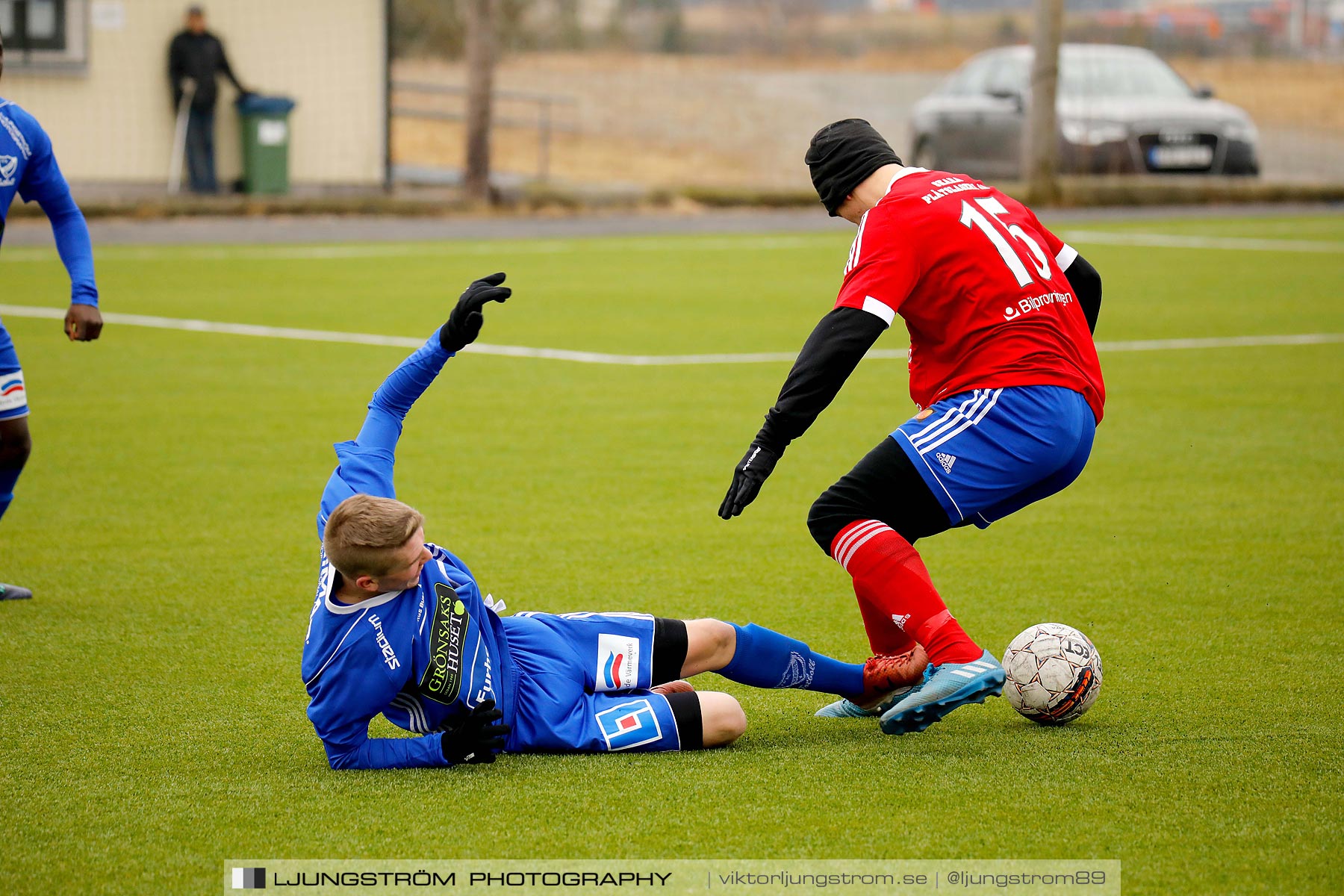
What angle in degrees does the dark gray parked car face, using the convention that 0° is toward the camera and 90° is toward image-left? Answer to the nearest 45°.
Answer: approximately 315°

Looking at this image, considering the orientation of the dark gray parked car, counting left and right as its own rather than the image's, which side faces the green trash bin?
right

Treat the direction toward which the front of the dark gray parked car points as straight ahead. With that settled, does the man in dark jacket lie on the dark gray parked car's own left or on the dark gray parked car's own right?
on the dark gray parked car's own right

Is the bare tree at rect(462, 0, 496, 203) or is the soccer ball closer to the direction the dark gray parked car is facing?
the soccer ball

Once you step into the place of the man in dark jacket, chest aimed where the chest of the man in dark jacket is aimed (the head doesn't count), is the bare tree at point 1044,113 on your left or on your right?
on your left
